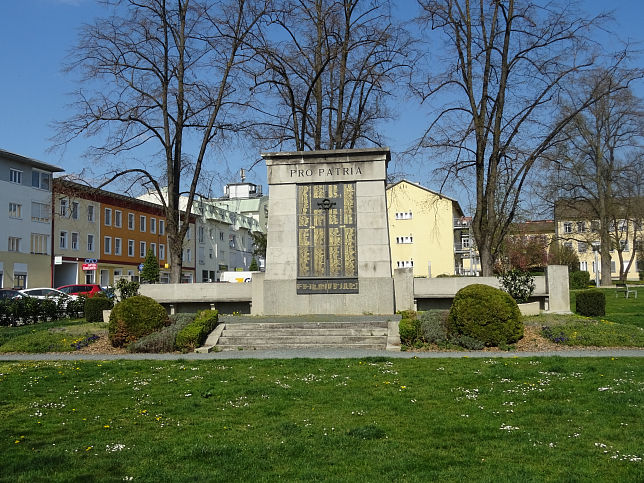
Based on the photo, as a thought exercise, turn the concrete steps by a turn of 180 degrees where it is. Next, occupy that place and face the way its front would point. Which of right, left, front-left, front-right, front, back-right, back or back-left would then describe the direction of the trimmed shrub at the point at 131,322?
left

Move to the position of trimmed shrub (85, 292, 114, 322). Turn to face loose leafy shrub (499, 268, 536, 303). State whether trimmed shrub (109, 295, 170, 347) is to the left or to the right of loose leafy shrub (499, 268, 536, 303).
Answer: right

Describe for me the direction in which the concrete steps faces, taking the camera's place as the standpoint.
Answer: facing the viewer

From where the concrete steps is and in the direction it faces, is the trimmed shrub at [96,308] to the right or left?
on its right

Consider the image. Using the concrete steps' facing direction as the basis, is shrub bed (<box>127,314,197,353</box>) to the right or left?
on its right

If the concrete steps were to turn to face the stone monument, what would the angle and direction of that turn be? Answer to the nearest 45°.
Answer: approximately 180°

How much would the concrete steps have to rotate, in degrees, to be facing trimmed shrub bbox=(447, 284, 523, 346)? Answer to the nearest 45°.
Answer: approximately 90° to its left

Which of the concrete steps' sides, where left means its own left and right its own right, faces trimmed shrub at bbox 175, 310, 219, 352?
right

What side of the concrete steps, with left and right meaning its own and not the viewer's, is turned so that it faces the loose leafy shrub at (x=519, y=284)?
left

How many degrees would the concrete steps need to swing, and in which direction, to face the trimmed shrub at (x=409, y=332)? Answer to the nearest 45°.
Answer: approximately 45° to its left
